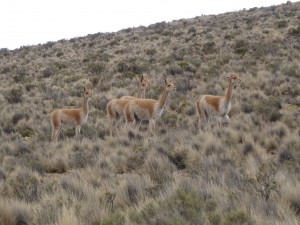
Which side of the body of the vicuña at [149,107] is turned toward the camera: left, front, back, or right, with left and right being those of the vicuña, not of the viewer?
right

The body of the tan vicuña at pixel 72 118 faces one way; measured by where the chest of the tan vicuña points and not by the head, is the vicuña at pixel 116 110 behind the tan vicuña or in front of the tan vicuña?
in front

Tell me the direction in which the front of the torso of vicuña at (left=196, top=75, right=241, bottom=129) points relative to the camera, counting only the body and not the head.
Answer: to the viewer's right

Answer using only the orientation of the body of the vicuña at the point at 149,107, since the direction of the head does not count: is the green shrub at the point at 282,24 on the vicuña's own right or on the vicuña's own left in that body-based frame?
on the vicuña's own left

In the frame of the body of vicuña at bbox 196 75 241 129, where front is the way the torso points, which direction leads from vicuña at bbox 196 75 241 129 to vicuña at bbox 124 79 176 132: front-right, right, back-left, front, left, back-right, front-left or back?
back

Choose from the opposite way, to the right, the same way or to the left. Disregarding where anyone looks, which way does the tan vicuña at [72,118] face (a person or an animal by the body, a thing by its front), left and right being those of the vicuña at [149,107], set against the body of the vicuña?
the same way

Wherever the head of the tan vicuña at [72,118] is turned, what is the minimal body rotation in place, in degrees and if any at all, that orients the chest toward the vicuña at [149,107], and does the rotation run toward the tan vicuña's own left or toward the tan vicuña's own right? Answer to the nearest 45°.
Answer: approximately 45° to the tan vicuña's own right

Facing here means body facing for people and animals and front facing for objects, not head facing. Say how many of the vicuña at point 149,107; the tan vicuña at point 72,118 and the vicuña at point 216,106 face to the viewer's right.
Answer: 3

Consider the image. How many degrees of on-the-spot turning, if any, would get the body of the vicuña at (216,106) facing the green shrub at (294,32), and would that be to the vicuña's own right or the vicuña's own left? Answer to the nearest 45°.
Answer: approximately 90° to the vicuña's own left

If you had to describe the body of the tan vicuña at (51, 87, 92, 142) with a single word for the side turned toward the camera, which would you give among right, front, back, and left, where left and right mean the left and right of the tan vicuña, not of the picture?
right

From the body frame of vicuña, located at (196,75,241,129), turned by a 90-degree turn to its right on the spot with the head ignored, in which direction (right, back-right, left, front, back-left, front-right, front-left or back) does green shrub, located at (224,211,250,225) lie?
front

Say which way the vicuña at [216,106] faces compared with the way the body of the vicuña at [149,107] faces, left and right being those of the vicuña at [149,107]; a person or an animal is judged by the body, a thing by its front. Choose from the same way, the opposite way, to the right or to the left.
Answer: the same way

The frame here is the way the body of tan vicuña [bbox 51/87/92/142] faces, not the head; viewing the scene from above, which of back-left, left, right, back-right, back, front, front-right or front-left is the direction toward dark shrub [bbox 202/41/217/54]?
front-left

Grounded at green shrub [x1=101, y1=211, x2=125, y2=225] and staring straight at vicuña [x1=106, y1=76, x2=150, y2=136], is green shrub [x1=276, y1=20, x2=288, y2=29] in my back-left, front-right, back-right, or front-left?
front-right
